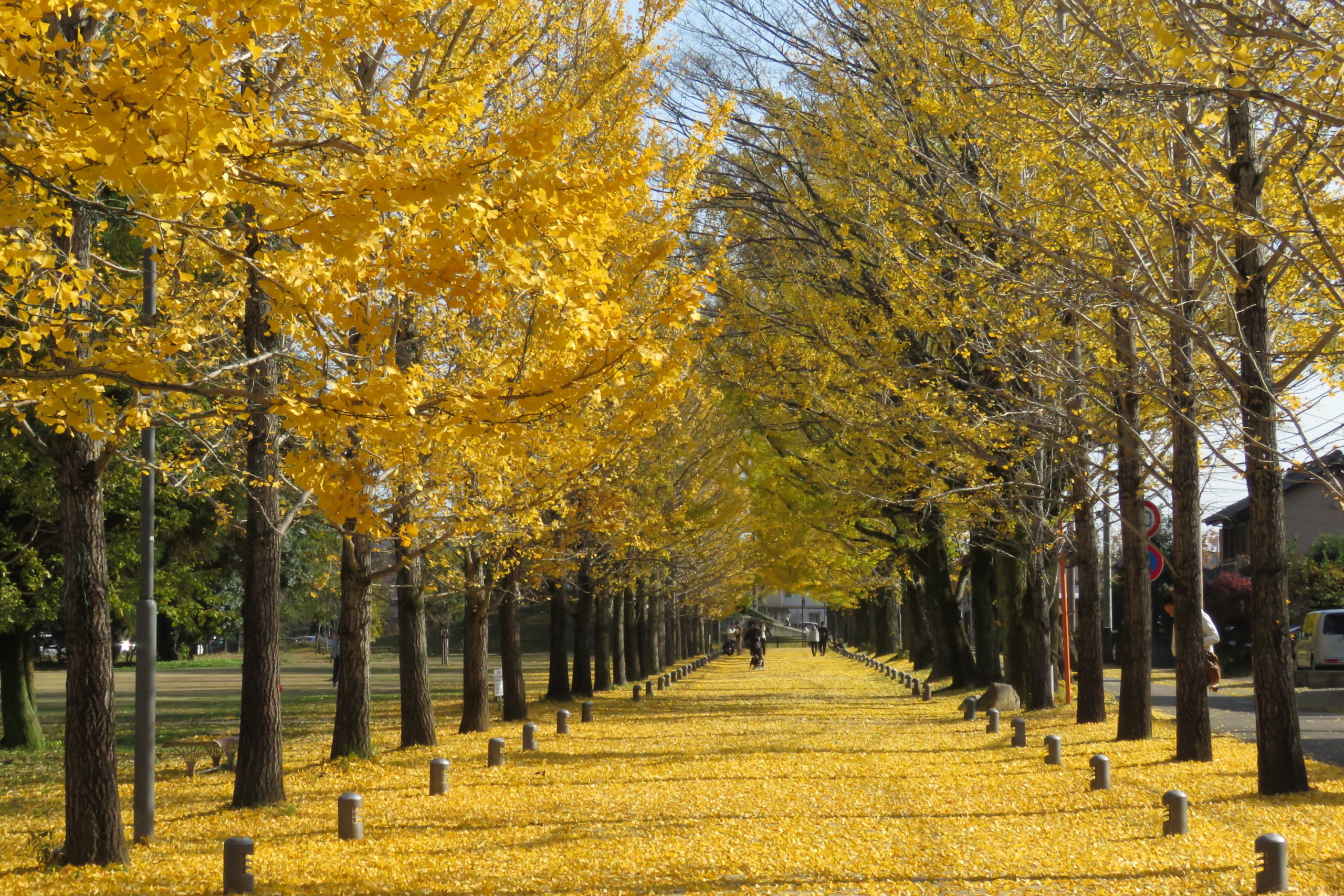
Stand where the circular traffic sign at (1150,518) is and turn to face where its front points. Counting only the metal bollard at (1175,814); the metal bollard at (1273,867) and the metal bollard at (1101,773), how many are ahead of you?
3

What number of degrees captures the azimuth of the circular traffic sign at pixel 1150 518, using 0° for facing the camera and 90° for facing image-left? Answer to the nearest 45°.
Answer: approximately 0°

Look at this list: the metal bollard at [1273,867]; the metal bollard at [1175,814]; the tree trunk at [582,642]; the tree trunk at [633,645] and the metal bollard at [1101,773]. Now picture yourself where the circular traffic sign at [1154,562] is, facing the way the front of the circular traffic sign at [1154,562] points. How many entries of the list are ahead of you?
3

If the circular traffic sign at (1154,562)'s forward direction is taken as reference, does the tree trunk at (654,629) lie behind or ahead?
behind

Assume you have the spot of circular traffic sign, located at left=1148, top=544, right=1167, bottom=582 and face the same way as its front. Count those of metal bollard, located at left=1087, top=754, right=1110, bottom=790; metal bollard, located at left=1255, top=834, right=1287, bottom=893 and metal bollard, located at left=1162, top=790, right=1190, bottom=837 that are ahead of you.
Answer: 3

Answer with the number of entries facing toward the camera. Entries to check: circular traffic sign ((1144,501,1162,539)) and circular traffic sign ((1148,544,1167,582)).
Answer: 2

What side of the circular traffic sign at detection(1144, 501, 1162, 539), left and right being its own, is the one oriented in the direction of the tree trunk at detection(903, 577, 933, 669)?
back
